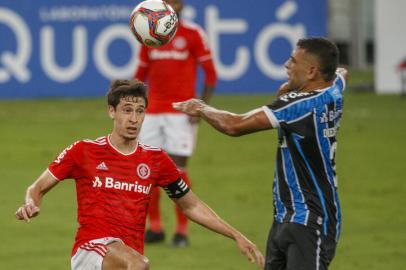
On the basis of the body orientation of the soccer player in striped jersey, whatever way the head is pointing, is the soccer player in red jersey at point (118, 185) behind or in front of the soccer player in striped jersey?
in front

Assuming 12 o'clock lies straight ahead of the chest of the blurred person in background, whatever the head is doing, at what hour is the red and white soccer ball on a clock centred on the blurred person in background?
The red and white soccer ball is roughly at 12 o'clock from the blurred person in background.

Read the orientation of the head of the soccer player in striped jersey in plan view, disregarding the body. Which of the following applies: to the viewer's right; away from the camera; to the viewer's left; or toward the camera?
to the viewer's left

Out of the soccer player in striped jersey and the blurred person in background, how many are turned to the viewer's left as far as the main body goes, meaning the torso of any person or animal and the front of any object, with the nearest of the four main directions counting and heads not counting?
1

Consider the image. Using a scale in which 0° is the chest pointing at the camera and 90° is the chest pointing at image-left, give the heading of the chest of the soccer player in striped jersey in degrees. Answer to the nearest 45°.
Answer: approximately 90°

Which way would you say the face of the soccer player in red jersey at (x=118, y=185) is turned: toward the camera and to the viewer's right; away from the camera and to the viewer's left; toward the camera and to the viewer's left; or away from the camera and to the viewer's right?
toward the camera and to the viewer's right

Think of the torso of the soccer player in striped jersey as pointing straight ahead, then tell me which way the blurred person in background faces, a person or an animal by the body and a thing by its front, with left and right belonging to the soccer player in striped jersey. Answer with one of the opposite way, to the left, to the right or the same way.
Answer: to the left

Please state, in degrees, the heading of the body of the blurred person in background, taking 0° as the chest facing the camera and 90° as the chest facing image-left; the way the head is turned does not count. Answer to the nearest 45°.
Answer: approximately 0°
